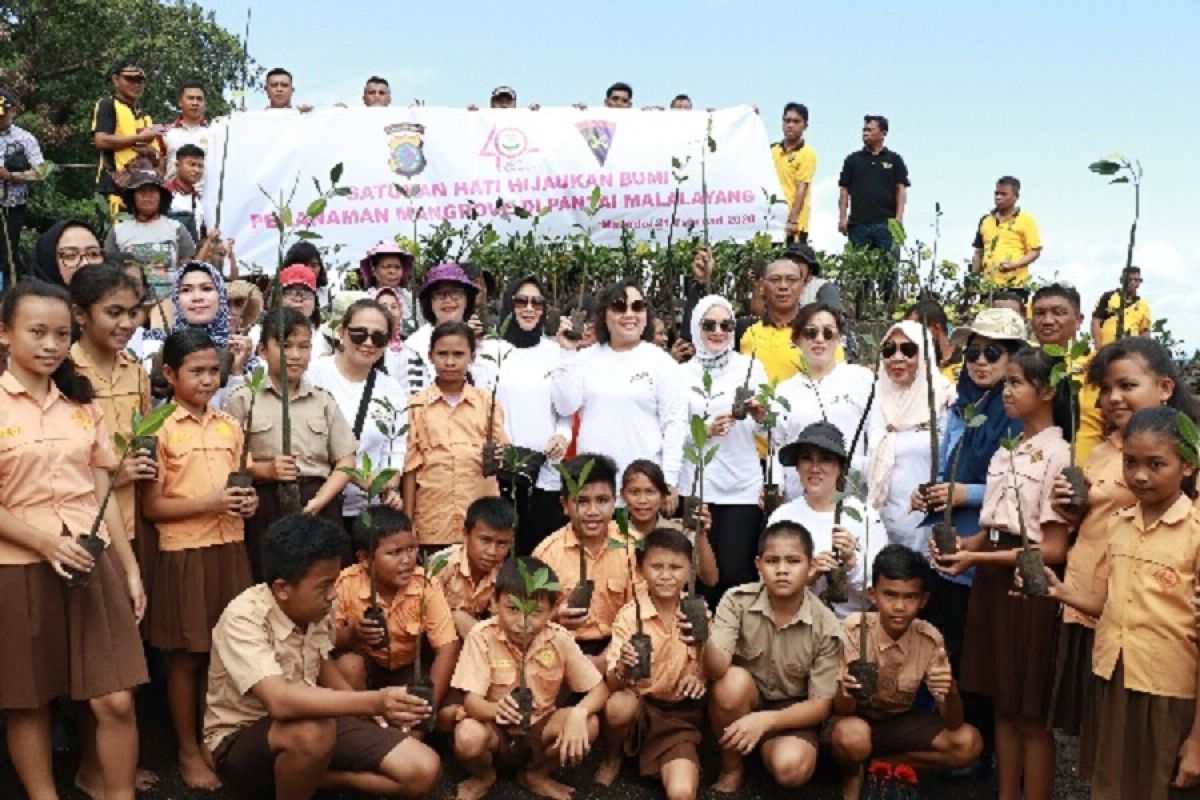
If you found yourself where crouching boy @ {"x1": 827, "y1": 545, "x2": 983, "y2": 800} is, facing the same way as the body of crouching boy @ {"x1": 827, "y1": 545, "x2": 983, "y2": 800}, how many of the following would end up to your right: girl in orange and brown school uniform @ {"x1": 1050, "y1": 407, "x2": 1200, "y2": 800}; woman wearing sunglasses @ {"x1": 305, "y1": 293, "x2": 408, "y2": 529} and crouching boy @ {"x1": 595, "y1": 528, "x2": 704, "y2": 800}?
2

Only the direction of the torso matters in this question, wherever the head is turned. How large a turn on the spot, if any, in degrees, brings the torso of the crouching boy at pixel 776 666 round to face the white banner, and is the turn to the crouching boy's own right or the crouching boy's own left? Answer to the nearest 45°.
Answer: approximately 135° to the crouching boy's own right

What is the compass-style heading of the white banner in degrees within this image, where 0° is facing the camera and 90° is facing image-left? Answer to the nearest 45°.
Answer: approximately 0°
